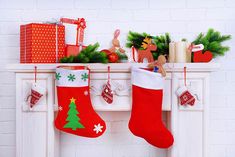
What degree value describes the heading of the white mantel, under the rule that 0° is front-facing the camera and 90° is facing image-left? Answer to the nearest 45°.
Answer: approximately 0°
